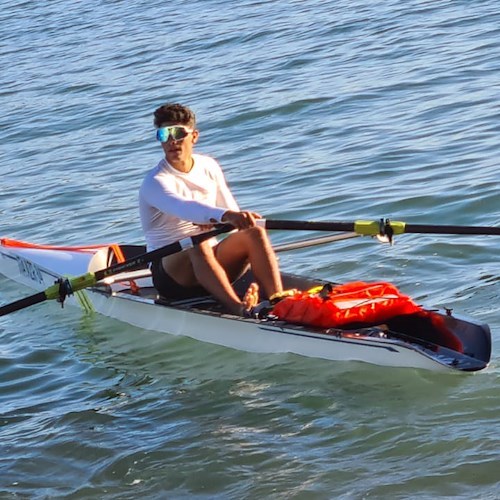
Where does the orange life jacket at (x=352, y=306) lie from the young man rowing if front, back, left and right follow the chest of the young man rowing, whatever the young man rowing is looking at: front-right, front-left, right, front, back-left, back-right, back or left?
front

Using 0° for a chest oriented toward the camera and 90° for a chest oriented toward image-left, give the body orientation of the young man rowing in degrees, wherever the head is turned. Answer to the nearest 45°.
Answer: approximately 315°
